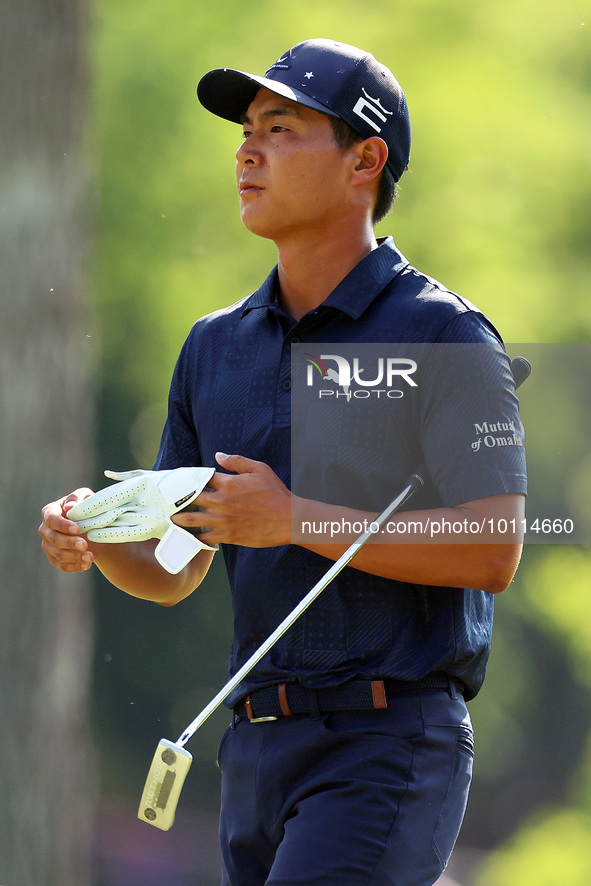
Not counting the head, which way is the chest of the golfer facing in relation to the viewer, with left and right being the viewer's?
facing the viewer and to the left of the viewer

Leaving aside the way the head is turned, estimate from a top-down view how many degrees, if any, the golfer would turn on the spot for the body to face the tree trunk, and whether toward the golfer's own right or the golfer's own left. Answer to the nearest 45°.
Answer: approximately 135° to the golfer's own right
